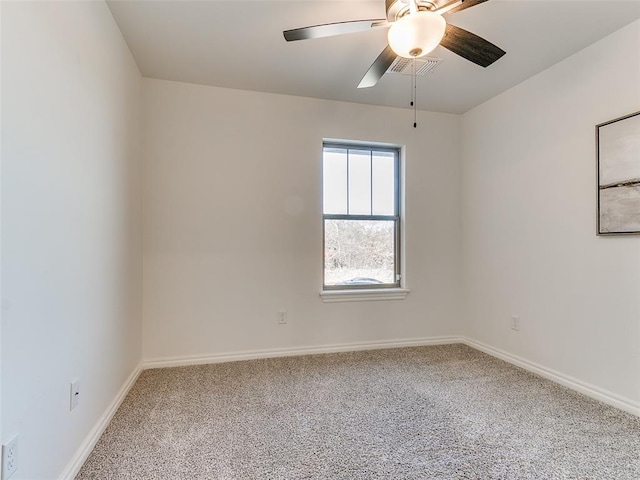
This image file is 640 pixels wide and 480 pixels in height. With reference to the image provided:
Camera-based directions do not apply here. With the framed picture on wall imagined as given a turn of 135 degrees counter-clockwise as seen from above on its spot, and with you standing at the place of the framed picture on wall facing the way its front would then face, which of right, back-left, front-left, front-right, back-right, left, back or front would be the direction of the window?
back

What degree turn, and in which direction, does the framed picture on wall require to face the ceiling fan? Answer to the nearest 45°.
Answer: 0° — it already faces it

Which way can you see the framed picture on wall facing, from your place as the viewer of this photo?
facing the viewer and to the left of the viewer
